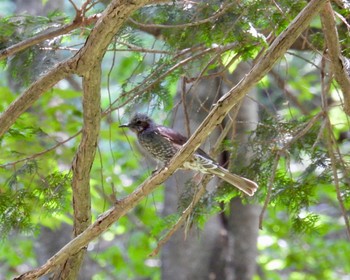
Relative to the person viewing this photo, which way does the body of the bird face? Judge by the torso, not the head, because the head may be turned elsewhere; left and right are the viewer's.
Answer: facing to the left of the viewer
